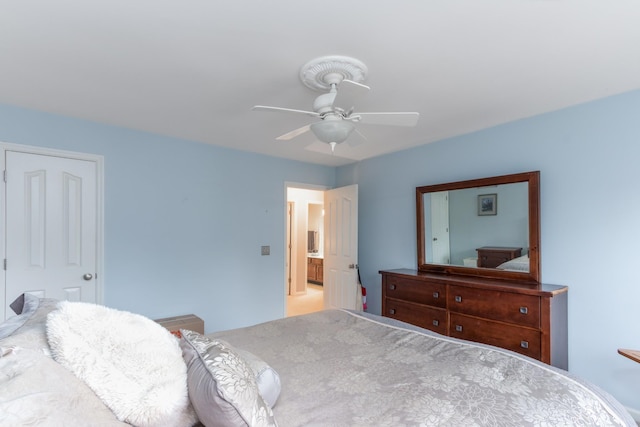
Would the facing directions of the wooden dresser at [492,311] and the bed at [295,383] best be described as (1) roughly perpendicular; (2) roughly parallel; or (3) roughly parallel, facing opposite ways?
roughly parallel, facing opposite ways

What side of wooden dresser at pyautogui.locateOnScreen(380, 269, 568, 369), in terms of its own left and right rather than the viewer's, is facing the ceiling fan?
front

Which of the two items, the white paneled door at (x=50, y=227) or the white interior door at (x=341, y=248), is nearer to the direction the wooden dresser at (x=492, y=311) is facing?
the white paneled door

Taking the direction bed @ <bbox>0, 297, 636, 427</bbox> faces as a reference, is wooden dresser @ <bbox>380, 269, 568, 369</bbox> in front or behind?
in front

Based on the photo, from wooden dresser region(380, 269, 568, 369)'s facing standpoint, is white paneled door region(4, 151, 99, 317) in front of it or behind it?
in front

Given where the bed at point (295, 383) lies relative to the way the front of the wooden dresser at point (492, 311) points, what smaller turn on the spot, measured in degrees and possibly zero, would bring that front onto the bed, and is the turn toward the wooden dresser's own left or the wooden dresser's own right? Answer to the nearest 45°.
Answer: approximately 45° to the wooden dresser's own left

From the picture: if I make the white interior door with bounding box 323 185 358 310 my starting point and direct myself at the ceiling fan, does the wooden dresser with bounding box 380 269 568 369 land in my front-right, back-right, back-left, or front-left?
front-left

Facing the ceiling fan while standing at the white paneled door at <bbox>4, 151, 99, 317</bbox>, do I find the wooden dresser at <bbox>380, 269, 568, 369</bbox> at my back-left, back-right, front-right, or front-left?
front-left

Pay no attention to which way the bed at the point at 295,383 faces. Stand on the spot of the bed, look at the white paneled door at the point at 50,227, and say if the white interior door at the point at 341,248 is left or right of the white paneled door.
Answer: right

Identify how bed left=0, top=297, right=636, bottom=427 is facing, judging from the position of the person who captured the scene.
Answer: facing away from the viewer and to the right of the viewer

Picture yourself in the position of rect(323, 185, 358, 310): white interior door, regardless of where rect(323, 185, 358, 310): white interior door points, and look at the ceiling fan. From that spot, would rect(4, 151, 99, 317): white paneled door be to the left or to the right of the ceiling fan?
right

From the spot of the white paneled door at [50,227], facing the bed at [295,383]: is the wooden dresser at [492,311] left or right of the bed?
left

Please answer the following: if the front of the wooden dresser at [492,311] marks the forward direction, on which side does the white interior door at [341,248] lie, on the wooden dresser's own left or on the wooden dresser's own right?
on the wooden dresser's own right

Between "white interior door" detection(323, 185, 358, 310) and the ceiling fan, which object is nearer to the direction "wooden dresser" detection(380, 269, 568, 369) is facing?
the ceiling fan

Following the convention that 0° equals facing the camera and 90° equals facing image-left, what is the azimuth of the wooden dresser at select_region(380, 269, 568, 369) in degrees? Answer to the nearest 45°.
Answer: approximately 45°
